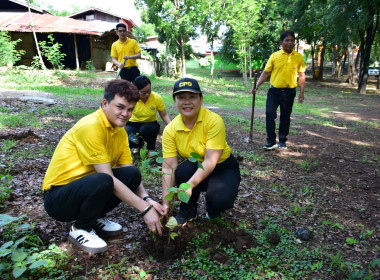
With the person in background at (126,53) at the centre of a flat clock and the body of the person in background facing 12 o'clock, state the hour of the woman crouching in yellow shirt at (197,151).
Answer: The woman crouching in yellow shirt is roughly at 12 o'clock from the person in background.

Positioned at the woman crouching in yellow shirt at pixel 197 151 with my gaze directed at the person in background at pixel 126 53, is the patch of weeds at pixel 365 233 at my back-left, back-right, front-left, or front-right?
back-right

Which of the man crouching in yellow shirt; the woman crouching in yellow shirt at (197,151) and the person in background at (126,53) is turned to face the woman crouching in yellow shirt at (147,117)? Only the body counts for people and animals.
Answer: the person in background

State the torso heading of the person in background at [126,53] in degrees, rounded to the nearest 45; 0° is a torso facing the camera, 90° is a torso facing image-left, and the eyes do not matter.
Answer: approximately 0°

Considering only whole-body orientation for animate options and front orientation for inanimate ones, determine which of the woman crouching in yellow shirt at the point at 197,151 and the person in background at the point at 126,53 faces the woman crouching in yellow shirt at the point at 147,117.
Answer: the person in background

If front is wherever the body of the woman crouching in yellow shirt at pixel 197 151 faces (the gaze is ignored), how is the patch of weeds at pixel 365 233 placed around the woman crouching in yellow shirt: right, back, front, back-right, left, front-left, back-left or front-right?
back-left

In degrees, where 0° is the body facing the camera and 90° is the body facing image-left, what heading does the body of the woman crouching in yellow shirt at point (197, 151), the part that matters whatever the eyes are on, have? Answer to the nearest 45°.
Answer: approximately 45°

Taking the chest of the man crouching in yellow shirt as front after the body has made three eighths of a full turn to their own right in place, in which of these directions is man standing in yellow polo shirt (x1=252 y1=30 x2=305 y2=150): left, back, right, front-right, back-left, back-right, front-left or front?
back-right

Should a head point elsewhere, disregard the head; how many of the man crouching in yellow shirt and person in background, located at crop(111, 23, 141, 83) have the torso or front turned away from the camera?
0

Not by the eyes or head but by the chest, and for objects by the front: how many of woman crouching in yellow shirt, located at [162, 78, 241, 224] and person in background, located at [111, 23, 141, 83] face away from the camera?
0

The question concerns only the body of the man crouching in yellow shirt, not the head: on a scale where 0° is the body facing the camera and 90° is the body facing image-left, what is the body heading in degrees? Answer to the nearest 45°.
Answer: approximately 315°
